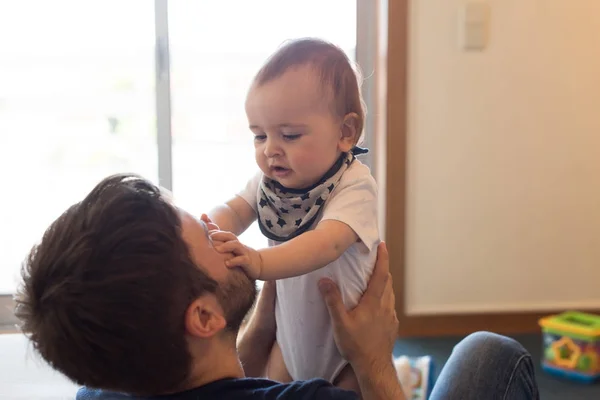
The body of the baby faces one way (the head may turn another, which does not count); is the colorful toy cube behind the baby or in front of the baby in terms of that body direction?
behind

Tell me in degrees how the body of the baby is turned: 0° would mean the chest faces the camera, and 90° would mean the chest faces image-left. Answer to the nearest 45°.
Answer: approximately 45°

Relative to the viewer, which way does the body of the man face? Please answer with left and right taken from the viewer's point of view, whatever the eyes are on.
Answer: facing away from the viewer and to the right of the viewer

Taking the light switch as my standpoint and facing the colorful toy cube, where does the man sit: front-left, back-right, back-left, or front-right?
front-right

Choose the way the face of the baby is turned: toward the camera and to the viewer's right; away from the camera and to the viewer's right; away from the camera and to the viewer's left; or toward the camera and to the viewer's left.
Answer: toward the camera and to the viewer's left

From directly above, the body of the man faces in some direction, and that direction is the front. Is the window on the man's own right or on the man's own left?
on the man's own left
